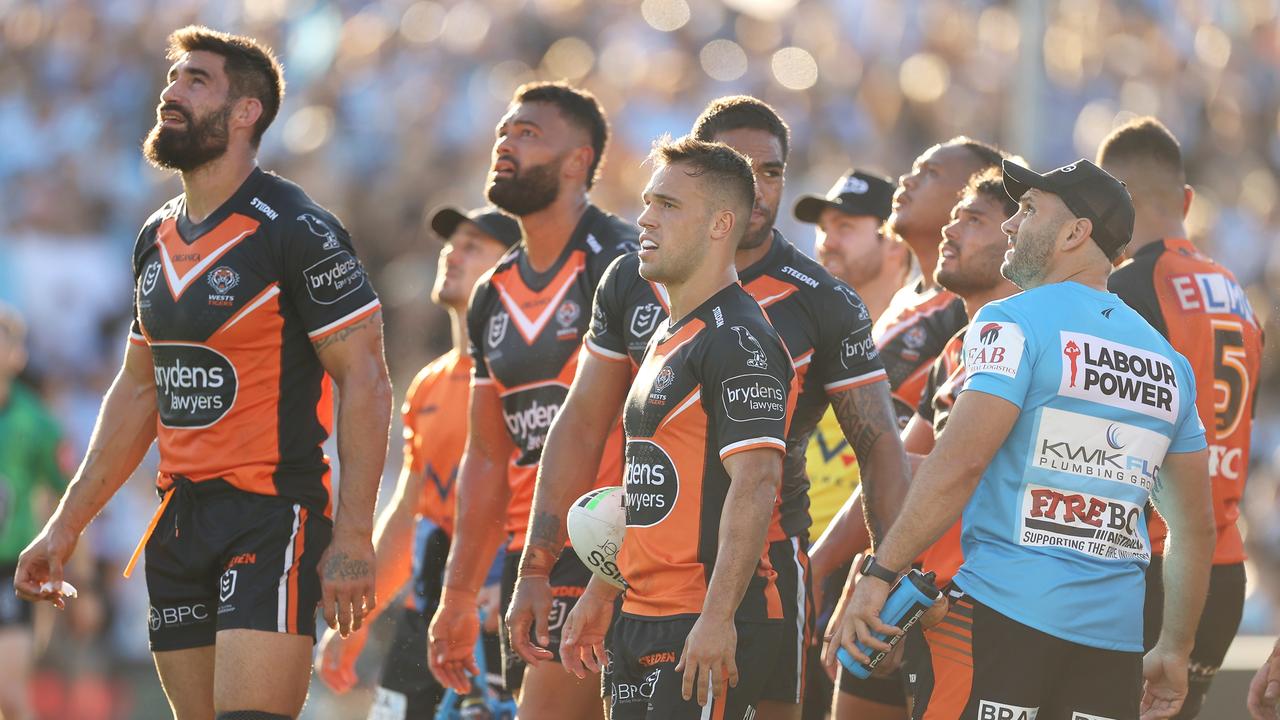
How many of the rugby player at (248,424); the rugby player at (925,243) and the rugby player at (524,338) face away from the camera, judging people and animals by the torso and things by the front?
0

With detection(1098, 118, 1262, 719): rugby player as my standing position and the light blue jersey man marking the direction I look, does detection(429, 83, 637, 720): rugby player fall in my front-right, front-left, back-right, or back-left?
front-right

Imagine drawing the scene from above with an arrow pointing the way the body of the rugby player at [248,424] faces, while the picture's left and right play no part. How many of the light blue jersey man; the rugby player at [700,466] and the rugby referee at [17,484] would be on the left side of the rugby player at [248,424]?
2

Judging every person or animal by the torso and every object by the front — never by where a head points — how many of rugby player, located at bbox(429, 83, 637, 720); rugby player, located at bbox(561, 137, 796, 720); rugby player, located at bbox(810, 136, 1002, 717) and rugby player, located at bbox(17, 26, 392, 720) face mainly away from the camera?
0

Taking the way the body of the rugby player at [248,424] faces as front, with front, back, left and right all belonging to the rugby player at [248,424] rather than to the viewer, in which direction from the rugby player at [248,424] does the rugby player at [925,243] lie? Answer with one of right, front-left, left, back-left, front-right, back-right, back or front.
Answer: back-left

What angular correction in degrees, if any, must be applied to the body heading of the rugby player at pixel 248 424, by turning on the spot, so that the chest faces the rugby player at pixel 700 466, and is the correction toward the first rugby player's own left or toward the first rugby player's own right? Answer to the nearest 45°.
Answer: approximately 90° to the first rugby player's own left

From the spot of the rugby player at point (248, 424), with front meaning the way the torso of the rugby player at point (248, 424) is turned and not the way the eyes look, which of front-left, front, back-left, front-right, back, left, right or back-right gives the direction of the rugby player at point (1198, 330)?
back-left

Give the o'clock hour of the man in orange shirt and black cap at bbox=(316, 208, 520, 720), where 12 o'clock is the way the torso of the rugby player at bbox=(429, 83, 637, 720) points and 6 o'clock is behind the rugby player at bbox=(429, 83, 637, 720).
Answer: the man in orange shirt and black cap at bbox=(316, 208, 520, 720) is roughly at 4 o'clock from the rugby player at bbox=(429, 83, 637, 720).

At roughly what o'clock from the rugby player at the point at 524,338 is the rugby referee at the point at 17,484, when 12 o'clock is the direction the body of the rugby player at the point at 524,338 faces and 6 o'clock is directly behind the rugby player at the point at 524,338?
the rugby referee at the point at 17,484 is roughly at 3 o'clock from the rugby player at the point at 524,338.

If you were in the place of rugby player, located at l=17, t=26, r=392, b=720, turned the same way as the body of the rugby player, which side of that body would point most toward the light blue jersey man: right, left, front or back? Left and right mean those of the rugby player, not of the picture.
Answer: left
